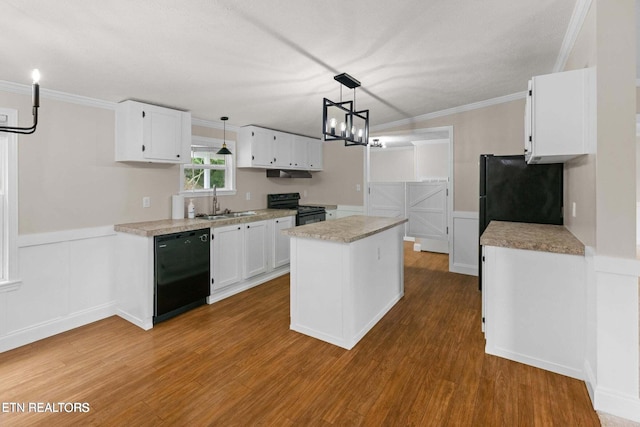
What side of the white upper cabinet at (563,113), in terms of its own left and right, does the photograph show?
left

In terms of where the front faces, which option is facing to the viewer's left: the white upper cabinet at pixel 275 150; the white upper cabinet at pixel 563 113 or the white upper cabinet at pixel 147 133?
the white upper cabinet at pixel 563 113

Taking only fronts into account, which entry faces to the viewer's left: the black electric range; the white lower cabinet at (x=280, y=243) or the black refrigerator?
the black refrigerator

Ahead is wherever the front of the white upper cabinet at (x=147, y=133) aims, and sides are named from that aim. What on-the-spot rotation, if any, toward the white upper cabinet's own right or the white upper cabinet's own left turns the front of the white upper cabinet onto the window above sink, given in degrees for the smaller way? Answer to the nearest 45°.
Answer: approximately 90° to the white upper cabinet's own left

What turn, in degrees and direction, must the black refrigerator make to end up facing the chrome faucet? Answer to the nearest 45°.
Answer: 0° — it already faces it

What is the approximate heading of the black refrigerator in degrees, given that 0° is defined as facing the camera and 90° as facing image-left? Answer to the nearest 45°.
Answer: approximately 90°
